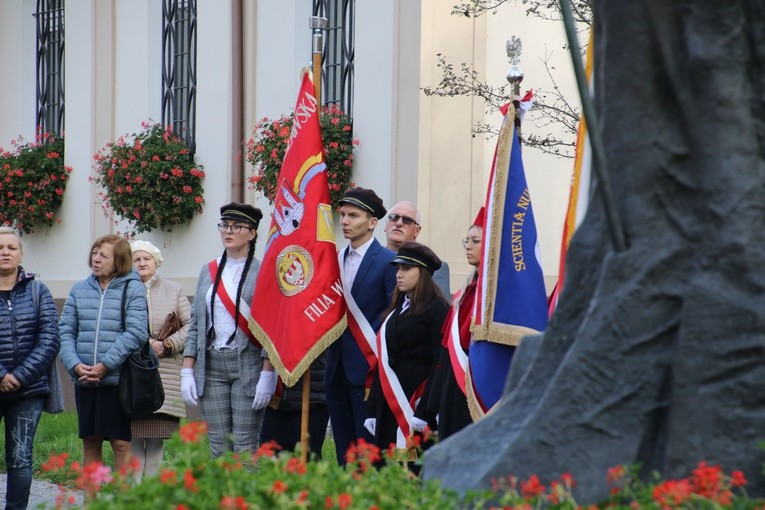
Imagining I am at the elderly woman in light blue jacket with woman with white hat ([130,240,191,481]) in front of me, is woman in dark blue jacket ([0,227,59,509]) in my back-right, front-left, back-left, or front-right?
back-left

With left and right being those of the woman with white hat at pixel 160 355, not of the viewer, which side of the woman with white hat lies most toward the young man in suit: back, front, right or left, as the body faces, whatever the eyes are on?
left

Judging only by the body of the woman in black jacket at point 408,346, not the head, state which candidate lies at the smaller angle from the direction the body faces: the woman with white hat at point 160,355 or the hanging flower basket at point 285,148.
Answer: the woman with white hat

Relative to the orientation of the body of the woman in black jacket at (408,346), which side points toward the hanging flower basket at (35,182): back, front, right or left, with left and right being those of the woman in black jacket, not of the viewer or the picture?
right

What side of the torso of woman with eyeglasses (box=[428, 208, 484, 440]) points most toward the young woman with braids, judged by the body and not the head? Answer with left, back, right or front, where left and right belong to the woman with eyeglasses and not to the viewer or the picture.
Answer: front

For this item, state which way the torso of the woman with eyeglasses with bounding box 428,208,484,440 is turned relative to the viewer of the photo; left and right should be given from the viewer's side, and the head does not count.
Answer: facing the viewer and to the left of the viewer

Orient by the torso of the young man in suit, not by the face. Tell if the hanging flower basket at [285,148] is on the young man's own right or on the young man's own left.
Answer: on the young man's own right

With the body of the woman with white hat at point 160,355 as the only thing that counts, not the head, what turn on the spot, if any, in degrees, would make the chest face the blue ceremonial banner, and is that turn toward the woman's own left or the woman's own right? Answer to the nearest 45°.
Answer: approximately 90° to the woman's own left
